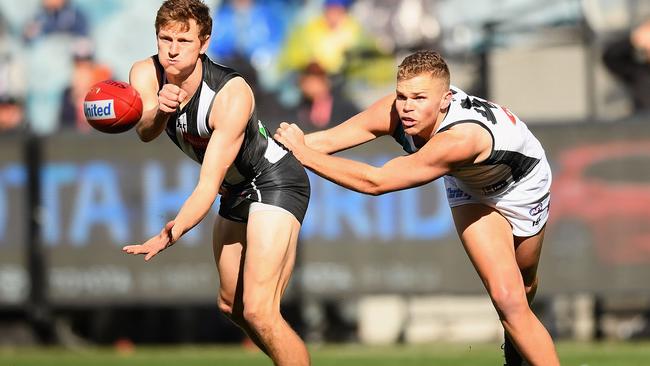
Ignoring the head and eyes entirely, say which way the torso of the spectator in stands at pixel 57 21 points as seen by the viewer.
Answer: toward the camera

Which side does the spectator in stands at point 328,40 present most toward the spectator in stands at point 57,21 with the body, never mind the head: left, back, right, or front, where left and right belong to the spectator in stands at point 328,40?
right

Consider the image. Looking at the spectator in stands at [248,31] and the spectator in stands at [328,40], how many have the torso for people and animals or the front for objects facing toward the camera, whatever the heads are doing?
2

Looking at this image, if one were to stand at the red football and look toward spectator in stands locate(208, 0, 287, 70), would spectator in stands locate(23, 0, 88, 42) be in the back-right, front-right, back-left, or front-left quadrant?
front-left

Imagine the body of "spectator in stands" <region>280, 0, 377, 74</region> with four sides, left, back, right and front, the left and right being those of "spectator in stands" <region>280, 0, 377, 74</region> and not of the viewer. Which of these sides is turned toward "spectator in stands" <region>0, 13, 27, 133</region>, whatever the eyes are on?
right

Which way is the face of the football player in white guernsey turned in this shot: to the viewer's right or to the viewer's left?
to the viewer's left

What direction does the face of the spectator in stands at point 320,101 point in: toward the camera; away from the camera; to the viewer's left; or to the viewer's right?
toward the camera

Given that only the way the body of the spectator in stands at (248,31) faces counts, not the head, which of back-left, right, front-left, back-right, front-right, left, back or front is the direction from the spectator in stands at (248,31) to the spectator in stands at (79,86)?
right

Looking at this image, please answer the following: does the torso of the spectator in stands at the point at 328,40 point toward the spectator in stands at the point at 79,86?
no

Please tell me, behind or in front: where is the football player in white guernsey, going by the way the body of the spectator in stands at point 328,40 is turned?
in front

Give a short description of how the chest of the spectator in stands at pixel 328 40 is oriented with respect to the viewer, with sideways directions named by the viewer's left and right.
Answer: facing the viewer

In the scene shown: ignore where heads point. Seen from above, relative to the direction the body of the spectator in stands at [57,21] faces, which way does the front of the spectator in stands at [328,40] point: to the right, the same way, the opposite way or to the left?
the same way

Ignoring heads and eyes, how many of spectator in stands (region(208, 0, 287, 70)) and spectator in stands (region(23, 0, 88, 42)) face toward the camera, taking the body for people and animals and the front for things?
2

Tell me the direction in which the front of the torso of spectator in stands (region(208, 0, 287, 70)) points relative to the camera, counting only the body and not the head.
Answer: toward the camera
